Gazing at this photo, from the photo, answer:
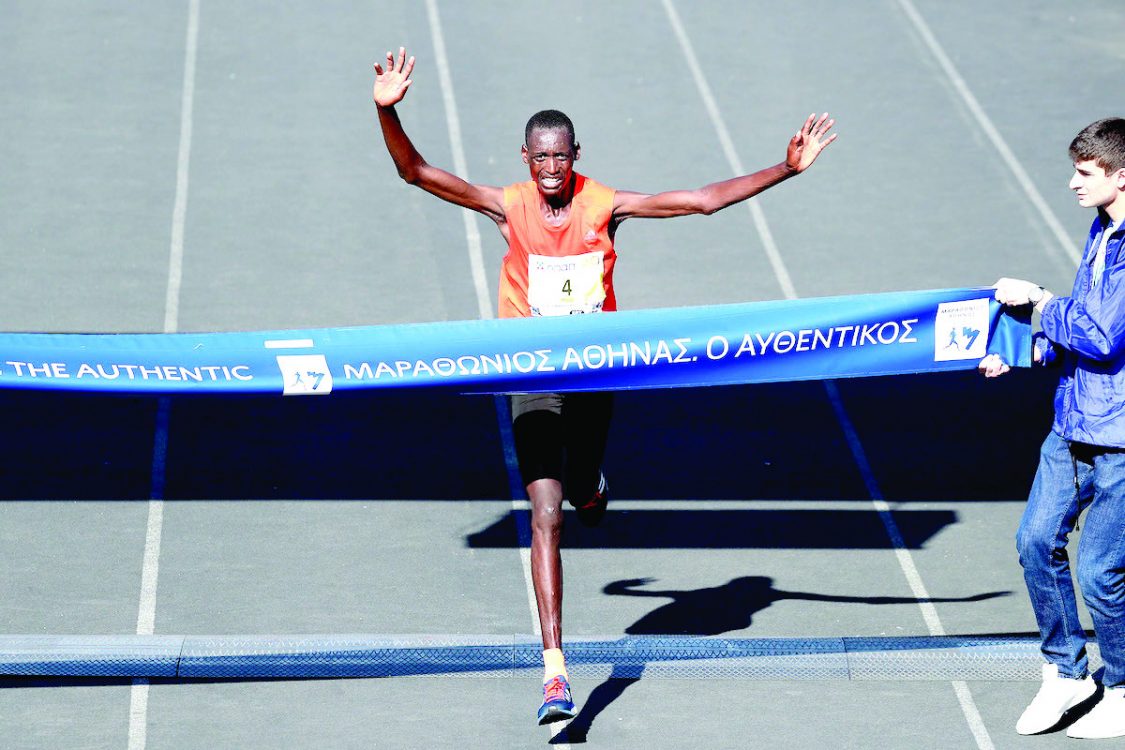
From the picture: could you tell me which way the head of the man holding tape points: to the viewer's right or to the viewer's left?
to the viewer's left

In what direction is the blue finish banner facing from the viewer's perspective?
toward the camera

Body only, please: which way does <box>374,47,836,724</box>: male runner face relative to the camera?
toward the camera

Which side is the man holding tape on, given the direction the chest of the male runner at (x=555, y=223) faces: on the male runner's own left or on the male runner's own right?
on the male runner's own left
